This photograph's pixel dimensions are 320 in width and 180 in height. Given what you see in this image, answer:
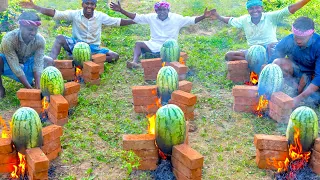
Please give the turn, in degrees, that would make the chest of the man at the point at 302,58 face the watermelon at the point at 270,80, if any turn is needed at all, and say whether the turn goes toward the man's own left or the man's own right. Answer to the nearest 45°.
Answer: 0° — they already face it

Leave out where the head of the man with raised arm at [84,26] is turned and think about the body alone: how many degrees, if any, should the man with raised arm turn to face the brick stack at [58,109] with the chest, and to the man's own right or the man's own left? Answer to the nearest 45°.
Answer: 0° — they already face it

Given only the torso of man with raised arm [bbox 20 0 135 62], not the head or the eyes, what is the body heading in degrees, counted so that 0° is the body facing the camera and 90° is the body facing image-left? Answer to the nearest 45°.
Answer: approximately 0°

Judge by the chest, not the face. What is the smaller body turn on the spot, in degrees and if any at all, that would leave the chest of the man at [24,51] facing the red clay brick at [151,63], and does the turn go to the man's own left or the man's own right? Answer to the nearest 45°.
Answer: approximately 45° to the man's own left

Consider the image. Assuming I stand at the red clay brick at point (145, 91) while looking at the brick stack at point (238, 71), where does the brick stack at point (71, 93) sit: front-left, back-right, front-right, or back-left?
back-left

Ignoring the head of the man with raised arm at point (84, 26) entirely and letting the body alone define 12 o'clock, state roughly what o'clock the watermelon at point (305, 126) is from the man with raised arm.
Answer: The watermelon is roughly at 11 o'clock from the man with raised arm.

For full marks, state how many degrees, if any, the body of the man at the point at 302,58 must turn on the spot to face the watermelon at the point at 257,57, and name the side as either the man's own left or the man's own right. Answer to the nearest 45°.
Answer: approximately 90° to the man's own right

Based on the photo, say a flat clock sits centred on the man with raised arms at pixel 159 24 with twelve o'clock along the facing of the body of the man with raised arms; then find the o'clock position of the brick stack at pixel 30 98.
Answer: The brick stack is roughly at 1 o'clock from the man with raised arms.
